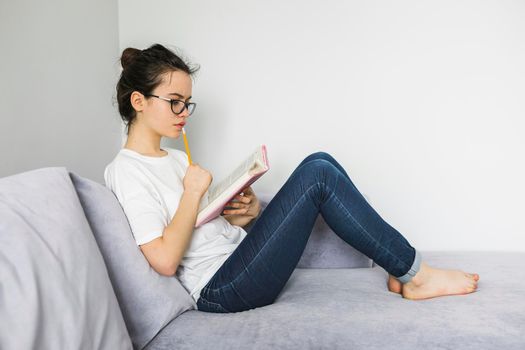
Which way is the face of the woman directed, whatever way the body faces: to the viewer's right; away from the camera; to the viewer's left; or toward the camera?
to the viewer's right

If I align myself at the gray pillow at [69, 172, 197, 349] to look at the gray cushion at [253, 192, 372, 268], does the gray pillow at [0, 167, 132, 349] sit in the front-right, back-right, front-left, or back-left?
back-right

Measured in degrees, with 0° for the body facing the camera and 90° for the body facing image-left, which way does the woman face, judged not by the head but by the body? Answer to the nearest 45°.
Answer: approximately 270°
